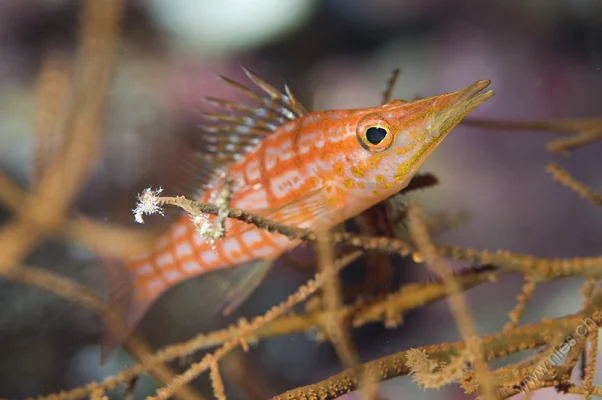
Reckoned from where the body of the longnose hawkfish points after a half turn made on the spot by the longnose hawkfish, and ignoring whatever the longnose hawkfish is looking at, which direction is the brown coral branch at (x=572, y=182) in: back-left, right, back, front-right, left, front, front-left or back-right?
back

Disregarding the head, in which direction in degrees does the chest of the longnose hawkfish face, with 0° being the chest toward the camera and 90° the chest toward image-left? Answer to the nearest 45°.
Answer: approximately 270°
